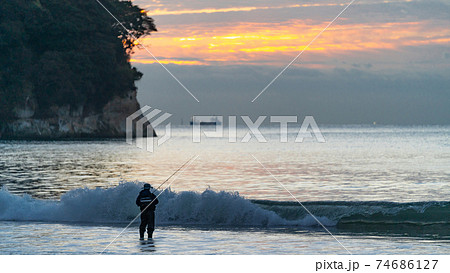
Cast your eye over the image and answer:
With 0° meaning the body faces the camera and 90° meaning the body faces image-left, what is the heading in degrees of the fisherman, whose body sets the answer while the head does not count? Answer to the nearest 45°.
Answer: approximately 180°
